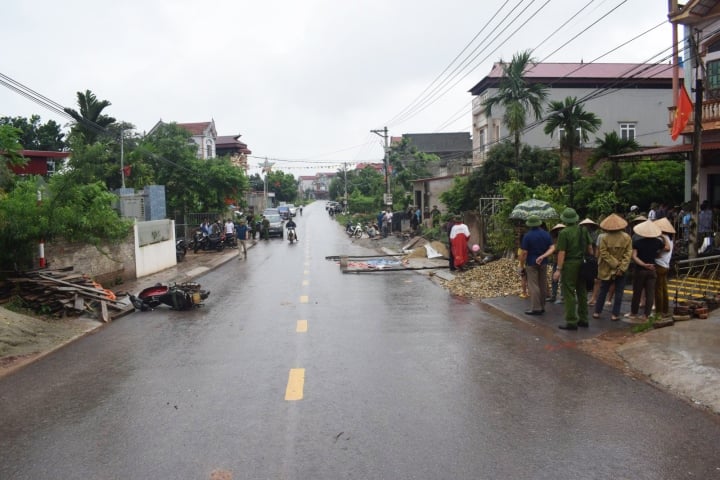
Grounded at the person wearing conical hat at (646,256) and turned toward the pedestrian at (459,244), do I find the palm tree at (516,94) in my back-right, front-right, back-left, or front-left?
front-right

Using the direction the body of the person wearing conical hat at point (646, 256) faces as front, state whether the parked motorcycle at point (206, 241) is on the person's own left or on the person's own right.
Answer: on the person's own left

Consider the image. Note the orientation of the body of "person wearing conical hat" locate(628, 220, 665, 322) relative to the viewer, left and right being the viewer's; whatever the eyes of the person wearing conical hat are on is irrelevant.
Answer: facing away from the viewer

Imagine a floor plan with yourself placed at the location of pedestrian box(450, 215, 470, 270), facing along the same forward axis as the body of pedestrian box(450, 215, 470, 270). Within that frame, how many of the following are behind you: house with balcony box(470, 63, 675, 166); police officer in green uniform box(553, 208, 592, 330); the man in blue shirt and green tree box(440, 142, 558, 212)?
2

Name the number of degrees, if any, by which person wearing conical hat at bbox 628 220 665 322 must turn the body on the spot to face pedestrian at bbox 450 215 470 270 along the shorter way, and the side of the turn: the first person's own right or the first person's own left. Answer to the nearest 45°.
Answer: approximately 45° to the first person's own left

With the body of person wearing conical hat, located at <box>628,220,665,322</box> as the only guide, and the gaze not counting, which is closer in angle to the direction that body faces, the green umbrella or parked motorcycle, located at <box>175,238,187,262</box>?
the green umbrella

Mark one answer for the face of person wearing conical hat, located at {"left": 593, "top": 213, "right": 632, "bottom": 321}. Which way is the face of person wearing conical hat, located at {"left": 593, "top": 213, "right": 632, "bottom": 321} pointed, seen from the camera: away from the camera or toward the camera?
away from the camera

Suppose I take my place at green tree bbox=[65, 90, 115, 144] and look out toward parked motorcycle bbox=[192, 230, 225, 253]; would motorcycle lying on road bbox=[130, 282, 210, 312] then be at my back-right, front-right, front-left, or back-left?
front-right
